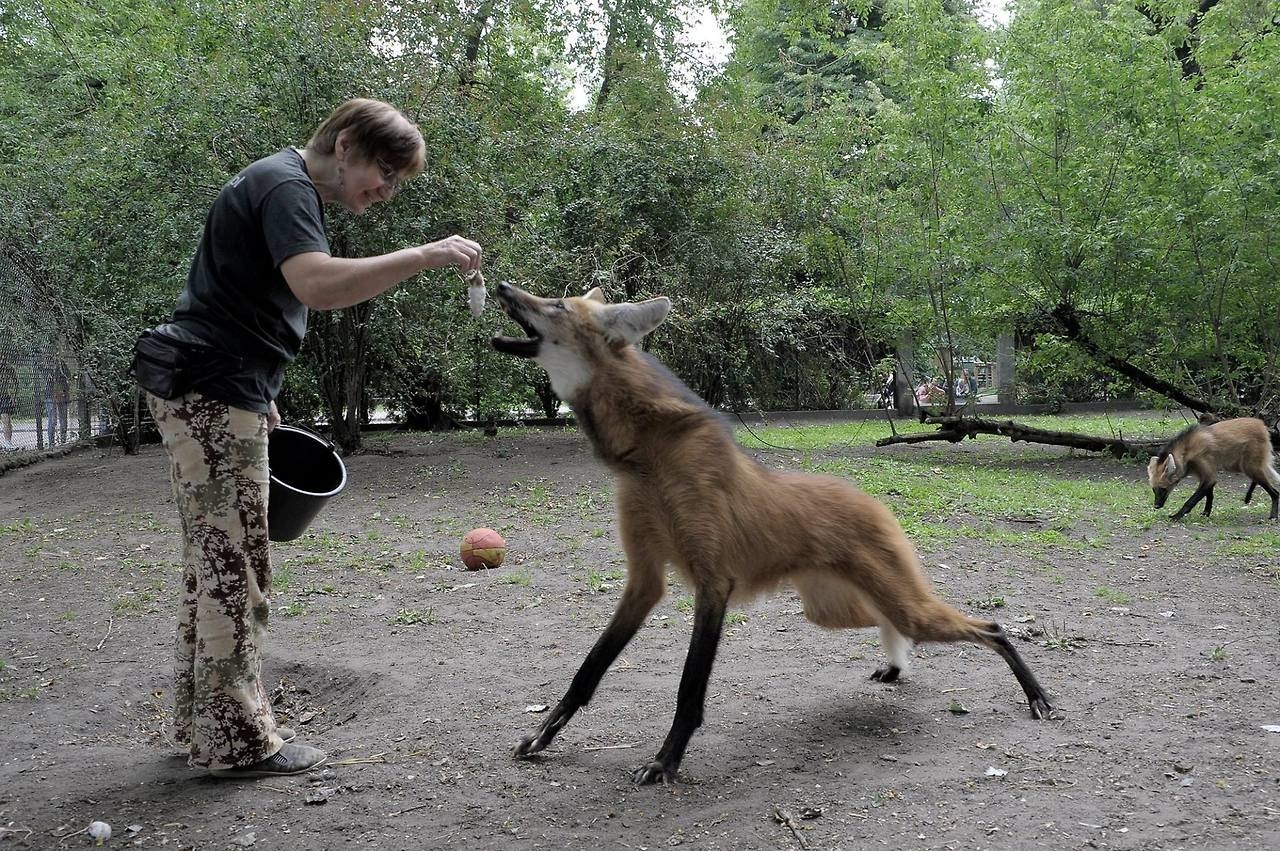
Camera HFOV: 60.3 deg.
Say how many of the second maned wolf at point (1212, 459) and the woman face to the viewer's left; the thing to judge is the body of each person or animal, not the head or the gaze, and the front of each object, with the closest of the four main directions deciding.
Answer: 1

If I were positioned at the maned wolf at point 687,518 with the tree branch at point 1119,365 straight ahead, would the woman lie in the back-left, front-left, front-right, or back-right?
back-left

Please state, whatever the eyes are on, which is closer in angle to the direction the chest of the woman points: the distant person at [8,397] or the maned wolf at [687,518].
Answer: the maned wolf

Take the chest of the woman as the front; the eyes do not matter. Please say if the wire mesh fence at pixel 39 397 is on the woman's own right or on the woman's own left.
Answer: on the woman's own left

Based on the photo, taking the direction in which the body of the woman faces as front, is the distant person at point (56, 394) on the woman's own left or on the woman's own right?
on the woman's own left

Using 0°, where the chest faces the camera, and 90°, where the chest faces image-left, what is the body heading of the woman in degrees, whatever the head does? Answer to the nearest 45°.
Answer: approximately 270°

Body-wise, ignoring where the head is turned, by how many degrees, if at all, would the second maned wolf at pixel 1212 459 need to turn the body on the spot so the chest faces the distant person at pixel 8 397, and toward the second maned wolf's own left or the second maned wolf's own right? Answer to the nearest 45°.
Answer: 0° — it already faces them

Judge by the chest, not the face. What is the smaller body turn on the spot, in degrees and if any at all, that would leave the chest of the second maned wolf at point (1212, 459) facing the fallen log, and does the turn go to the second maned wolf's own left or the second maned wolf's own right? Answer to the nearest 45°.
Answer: approximately 45° to the second maned wolf's own right

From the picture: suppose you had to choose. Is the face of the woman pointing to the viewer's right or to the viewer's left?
to the viewer's right

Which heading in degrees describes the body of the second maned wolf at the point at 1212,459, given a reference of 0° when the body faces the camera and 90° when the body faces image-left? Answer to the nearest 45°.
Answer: approximately 90°

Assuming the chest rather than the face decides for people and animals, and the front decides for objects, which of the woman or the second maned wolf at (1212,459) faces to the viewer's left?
the second maned wolf

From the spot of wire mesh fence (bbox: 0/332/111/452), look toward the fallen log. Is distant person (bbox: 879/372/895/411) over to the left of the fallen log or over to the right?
left

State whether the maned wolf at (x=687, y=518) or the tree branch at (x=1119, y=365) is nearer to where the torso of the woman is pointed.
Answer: the maned wolf

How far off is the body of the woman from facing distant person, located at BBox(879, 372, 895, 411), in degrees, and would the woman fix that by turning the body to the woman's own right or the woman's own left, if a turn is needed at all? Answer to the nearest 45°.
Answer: approximately 45° to the woman's own left
